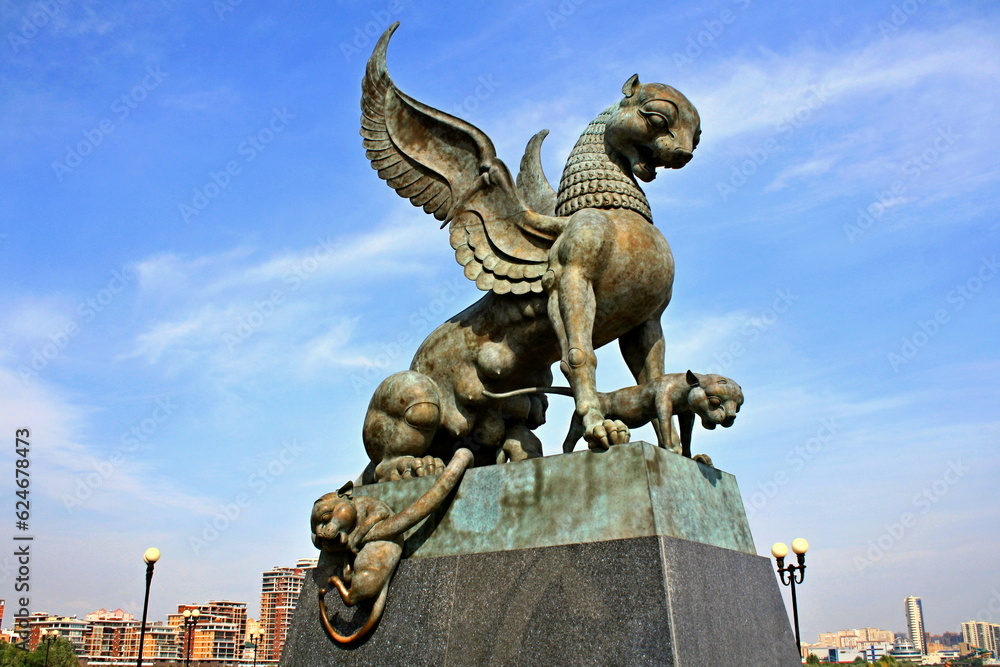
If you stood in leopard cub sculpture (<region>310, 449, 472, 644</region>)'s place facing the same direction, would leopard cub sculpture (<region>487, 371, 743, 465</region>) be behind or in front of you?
behind

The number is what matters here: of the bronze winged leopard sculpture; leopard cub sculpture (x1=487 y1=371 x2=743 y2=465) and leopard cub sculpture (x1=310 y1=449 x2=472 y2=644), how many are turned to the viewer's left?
1

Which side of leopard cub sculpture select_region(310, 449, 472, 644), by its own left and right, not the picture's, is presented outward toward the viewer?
left

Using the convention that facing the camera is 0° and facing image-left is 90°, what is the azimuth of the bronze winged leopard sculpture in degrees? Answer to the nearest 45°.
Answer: approximately 315°

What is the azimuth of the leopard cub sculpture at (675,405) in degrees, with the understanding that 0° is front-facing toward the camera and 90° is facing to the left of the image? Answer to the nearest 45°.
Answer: approximately 315°

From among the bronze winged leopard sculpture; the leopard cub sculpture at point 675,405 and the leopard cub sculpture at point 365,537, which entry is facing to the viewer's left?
the leopard cub sculpture at point 365,537

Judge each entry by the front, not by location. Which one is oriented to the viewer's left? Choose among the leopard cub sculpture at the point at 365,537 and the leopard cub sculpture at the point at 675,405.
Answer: the leopard cub sculpture at the point at 365,537

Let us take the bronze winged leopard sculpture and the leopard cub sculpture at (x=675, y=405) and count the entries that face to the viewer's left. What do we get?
0
